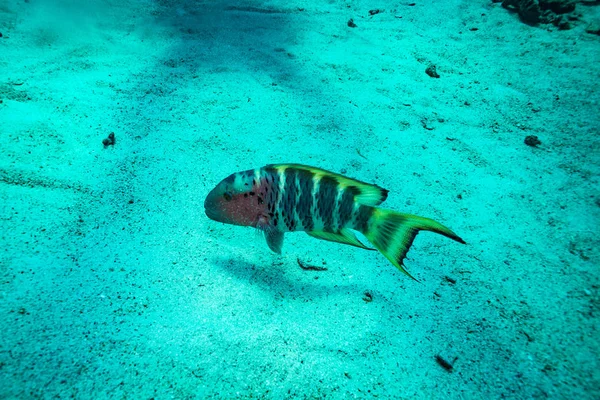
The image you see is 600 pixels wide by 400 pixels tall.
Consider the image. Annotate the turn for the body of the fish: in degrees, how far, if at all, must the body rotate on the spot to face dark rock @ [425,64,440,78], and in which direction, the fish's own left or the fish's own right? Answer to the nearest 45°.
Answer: approximately 90° to the fish's own right

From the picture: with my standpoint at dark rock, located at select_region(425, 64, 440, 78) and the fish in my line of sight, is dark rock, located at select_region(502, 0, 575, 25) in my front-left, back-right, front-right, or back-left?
back-left

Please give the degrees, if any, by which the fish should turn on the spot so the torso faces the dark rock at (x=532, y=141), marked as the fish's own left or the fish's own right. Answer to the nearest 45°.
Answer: approximately 135° to the fish's own right

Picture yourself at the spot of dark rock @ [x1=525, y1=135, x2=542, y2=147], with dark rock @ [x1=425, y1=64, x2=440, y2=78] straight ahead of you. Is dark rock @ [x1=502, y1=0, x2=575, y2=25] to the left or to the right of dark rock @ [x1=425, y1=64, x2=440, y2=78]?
right

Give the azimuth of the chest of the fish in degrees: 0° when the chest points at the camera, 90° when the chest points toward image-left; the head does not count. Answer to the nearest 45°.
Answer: approximately 90°

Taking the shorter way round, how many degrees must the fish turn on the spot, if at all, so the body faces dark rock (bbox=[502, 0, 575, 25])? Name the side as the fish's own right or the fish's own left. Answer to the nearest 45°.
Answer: approximately 135° to the fish's own right
